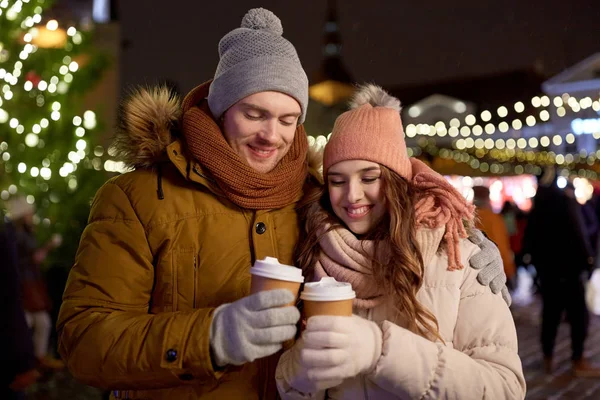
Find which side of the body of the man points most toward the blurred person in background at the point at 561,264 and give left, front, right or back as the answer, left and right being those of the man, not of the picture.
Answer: left

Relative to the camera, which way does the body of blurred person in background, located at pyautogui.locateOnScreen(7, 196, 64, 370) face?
to the viewer's right

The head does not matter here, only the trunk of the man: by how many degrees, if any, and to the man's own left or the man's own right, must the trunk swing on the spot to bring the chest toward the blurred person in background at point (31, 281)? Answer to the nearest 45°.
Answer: approximately 180°

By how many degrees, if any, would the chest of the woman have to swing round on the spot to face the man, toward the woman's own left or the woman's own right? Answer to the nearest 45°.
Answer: approximately 45° to the woman's own right

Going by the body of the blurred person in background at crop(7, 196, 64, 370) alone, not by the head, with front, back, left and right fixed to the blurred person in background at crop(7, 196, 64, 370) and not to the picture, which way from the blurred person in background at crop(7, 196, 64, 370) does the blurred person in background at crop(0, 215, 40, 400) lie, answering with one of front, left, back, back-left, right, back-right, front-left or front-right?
right

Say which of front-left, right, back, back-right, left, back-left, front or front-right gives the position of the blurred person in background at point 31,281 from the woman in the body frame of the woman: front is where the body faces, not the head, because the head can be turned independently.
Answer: right
